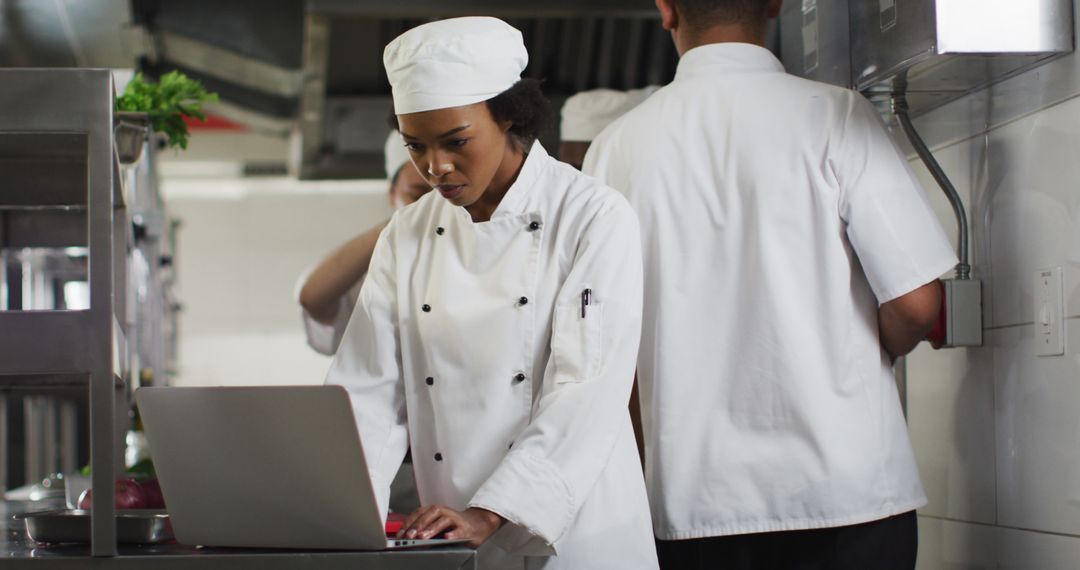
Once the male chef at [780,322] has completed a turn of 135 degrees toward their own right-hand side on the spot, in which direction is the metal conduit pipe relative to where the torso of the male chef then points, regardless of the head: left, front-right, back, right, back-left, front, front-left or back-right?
left

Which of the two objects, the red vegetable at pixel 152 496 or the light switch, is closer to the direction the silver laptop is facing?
the light switch

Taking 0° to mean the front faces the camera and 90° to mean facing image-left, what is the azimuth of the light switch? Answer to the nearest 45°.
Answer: approximately 45°

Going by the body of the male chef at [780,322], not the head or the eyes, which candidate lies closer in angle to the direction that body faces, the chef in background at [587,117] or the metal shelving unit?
the chef in background

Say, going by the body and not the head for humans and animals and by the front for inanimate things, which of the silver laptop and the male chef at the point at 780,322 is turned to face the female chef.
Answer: the silver laptop

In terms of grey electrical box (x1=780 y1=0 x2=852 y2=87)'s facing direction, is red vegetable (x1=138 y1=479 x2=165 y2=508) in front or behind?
in front

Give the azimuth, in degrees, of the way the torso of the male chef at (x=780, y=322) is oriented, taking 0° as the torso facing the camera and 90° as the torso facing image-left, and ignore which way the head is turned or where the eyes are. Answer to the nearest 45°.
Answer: approximately 180°

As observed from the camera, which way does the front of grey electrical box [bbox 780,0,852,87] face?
facing the viewer and to the left of the viewer

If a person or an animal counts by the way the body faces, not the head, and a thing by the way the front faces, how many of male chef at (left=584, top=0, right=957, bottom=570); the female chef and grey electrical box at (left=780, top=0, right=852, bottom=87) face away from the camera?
1

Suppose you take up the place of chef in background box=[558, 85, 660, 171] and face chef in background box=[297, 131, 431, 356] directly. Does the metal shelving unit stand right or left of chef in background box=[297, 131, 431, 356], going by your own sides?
left

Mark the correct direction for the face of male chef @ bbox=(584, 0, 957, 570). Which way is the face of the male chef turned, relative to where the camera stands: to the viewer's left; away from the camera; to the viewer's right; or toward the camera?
away from the camera

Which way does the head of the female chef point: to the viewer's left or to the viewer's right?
to the viewer's left

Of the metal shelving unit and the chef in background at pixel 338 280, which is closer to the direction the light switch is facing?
the metal shelving unit

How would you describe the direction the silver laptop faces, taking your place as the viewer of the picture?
facing away from the viewer and to the right of the viewer
